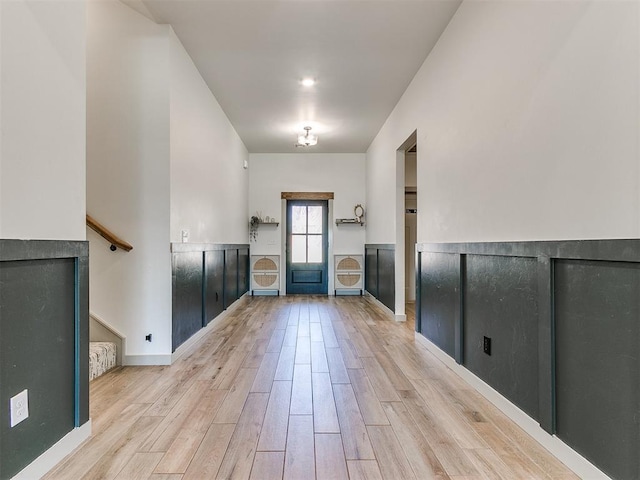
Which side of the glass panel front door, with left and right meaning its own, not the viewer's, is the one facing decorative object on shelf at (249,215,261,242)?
right

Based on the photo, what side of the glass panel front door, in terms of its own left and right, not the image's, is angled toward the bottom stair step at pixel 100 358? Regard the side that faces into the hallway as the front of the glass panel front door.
front

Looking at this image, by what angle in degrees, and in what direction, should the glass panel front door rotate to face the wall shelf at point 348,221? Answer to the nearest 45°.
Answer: approximately 90° to its left

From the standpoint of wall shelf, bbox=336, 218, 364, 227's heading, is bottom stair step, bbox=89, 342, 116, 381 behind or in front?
in front

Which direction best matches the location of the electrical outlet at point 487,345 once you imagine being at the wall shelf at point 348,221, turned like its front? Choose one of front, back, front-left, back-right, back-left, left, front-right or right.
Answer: front

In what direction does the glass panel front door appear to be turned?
toward the camera

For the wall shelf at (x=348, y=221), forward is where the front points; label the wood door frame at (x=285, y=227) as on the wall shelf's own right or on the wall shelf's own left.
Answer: on the wall shelf's own right

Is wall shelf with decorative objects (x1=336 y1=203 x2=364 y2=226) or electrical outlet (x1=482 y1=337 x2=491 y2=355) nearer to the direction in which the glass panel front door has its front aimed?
the electrical outlet

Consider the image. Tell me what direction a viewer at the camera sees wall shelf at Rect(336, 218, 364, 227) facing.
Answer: facing the viewer

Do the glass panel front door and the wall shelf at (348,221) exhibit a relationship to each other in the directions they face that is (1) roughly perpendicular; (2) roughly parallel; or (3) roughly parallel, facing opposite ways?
roughly parallel

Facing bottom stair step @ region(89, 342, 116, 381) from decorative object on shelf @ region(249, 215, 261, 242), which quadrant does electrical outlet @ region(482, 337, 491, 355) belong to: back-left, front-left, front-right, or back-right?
front-left

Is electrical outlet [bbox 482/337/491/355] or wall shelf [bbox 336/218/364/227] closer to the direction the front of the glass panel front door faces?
the electrical outlet

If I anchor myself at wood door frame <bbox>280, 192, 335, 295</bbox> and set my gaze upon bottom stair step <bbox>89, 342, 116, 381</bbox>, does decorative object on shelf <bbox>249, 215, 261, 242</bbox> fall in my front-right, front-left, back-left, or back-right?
front-right

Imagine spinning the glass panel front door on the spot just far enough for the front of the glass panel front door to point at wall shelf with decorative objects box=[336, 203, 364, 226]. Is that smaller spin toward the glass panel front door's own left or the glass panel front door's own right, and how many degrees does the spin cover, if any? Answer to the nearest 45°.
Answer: approximately 90° to the glass panel front door's own left

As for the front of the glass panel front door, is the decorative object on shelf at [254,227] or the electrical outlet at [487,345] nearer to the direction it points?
the electrical outlet

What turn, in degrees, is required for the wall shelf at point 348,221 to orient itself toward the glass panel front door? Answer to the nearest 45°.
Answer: approximately 90° to its right

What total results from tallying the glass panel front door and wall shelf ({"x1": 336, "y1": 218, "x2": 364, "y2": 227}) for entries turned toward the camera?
2
